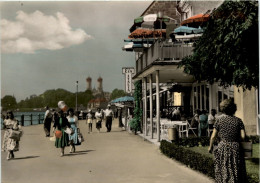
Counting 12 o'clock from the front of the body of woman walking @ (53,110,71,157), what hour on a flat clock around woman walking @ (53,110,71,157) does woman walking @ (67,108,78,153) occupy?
woman walking @ (67,108,78,153) is roughly at 7 o'clock from woman walking @ (53,110,71,157).

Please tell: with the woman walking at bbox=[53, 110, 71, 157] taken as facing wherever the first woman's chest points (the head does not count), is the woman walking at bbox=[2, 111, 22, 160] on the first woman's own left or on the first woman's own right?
on the first woman's own right

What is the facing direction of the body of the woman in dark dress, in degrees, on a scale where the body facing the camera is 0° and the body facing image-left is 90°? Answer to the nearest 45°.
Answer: approximately 180°

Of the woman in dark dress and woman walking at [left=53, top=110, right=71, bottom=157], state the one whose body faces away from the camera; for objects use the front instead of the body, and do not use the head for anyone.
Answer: the woman in dark dress

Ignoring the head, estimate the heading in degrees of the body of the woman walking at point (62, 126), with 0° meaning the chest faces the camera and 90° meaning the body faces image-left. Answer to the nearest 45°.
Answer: approximately 0°

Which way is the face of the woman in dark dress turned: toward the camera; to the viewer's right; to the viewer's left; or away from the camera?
away from the camera

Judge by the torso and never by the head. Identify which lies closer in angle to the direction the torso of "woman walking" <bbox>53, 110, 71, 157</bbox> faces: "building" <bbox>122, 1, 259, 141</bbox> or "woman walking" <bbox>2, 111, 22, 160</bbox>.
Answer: the woman walking

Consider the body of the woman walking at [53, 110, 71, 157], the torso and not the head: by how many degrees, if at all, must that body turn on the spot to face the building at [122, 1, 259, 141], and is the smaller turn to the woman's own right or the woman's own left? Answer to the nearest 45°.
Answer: approximately 135° to the woman's own left

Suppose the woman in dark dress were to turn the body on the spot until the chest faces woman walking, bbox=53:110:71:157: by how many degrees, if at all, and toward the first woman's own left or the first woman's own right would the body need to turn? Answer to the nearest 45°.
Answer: approximately 45° to the first woman's own left

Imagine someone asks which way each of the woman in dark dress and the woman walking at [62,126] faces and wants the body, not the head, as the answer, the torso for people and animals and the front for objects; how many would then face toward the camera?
1

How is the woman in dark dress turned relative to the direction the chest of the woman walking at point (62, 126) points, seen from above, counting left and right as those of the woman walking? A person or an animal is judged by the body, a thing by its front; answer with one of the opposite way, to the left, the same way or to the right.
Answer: the opposite way
